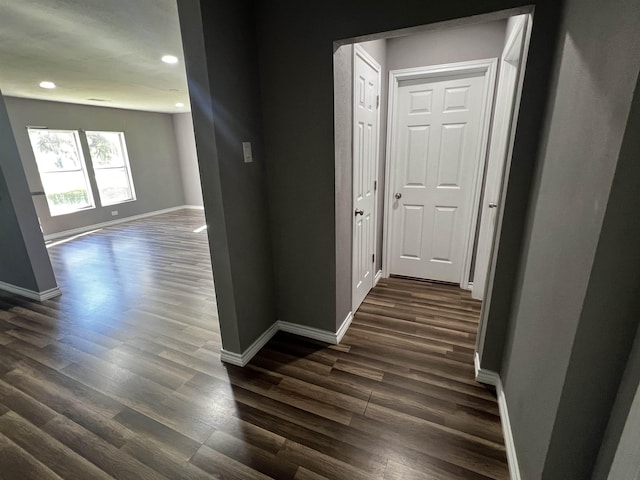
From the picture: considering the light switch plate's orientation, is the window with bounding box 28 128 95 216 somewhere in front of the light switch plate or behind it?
behind

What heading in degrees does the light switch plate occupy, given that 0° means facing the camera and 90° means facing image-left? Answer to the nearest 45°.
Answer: approximately 315°

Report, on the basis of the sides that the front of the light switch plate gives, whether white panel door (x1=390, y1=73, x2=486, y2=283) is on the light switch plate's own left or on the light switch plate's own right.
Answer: on the light switch plate's own left

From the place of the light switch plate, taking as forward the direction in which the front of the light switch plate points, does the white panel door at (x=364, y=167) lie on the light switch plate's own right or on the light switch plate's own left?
on the light switch plate's own left

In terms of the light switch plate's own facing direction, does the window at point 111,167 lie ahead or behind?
behind

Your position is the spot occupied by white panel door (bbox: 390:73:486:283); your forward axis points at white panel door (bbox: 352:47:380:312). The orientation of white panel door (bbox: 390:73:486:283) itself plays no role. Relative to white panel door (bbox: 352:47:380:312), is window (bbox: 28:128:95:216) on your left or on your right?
right
